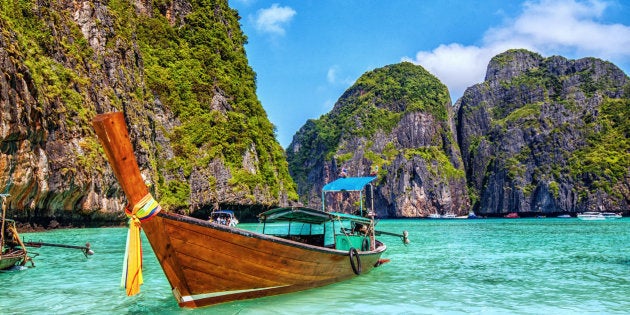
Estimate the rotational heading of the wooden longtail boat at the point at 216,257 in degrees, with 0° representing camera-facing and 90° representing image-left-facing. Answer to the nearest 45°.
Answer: approximately 45°
